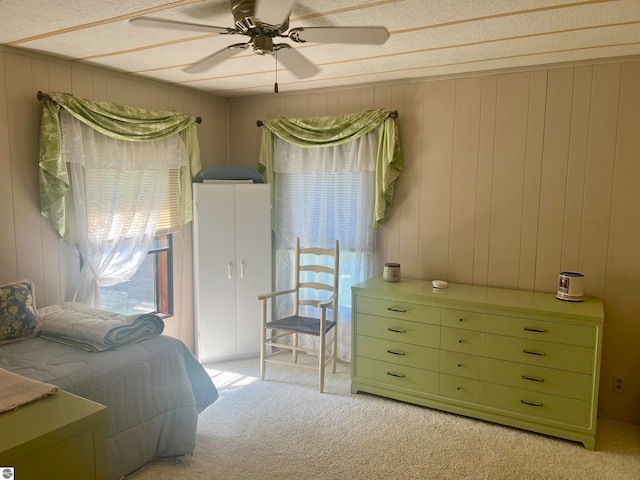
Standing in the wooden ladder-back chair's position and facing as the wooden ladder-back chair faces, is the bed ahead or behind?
ahead

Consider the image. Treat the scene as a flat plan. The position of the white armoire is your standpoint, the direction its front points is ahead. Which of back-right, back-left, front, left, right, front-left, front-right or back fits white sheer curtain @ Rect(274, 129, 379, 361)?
left

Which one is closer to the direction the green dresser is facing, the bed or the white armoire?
the bed

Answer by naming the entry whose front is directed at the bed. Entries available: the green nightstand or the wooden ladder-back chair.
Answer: the wooden ladder-back chair

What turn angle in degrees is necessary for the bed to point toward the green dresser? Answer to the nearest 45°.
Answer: approximately 45° to its left

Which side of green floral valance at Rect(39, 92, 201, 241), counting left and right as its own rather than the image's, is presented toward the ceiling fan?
front

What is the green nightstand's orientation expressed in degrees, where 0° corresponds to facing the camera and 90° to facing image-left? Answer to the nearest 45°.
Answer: approximately 315°

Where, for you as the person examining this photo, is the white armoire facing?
facing the viewer

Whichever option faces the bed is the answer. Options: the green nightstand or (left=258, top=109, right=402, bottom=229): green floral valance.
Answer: the green floral valance

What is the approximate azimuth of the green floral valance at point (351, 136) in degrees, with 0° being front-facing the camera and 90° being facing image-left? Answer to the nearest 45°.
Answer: approximately 45°

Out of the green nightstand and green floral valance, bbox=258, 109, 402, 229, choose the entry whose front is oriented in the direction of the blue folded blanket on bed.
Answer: the green floral valance

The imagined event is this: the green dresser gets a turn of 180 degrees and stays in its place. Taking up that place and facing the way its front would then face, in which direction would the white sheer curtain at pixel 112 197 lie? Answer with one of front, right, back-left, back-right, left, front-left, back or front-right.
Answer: back-left

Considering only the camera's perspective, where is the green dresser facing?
facing the viewer and to the left of the viewer

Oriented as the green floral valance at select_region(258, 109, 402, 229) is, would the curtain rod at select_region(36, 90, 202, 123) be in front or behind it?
in front
